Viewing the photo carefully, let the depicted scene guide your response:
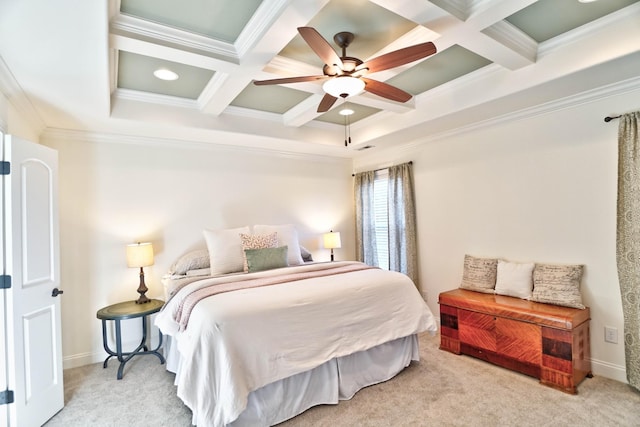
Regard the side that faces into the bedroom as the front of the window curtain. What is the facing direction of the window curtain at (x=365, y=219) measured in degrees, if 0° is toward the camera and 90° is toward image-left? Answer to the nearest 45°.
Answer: approximately 45°

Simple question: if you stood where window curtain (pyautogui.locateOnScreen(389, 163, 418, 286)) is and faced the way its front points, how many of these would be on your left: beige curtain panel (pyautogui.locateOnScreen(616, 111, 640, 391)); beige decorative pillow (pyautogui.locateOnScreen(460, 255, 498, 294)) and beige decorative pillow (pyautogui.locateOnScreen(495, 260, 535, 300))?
3

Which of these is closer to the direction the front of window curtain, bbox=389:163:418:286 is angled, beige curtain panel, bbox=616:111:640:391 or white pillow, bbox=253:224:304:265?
the white pillow

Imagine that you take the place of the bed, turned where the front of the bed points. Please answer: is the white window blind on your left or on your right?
on your left

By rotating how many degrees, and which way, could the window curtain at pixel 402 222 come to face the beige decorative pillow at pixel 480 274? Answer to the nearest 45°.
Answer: approximately 90° to its left

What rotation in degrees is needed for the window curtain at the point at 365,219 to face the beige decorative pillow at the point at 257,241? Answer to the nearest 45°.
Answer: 0° — it already faces it

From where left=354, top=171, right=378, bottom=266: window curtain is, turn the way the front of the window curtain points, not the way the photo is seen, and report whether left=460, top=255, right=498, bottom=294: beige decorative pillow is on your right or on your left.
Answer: on your left

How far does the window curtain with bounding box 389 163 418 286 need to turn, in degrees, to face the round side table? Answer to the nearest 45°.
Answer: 0° — it already faces it

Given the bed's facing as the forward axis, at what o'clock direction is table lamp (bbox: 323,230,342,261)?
The table lamp is roughly at 8 o'clock from the bed.

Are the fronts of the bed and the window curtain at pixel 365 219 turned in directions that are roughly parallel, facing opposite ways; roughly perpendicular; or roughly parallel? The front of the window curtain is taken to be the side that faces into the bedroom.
roughly perpendicular

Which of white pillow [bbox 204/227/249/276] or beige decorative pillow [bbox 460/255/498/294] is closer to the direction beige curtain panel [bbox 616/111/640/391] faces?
the white pillow

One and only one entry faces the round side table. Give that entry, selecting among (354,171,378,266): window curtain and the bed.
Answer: the window curtain
